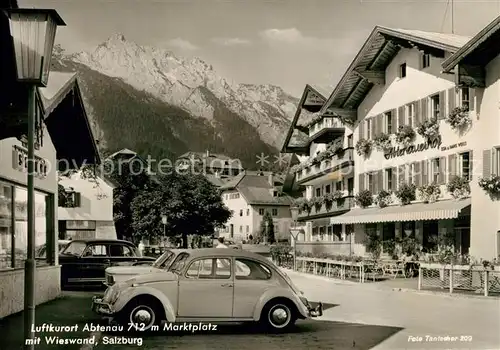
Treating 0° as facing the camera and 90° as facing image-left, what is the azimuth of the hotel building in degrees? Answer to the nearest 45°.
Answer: approximately 45°

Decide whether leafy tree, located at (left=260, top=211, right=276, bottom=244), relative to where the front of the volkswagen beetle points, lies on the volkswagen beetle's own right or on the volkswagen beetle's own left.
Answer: on the volkswagen beetle's own right

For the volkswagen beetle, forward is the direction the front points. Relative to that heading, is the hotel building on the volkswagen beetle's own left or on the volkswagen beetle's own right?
on the volkswagen beetle's own right
